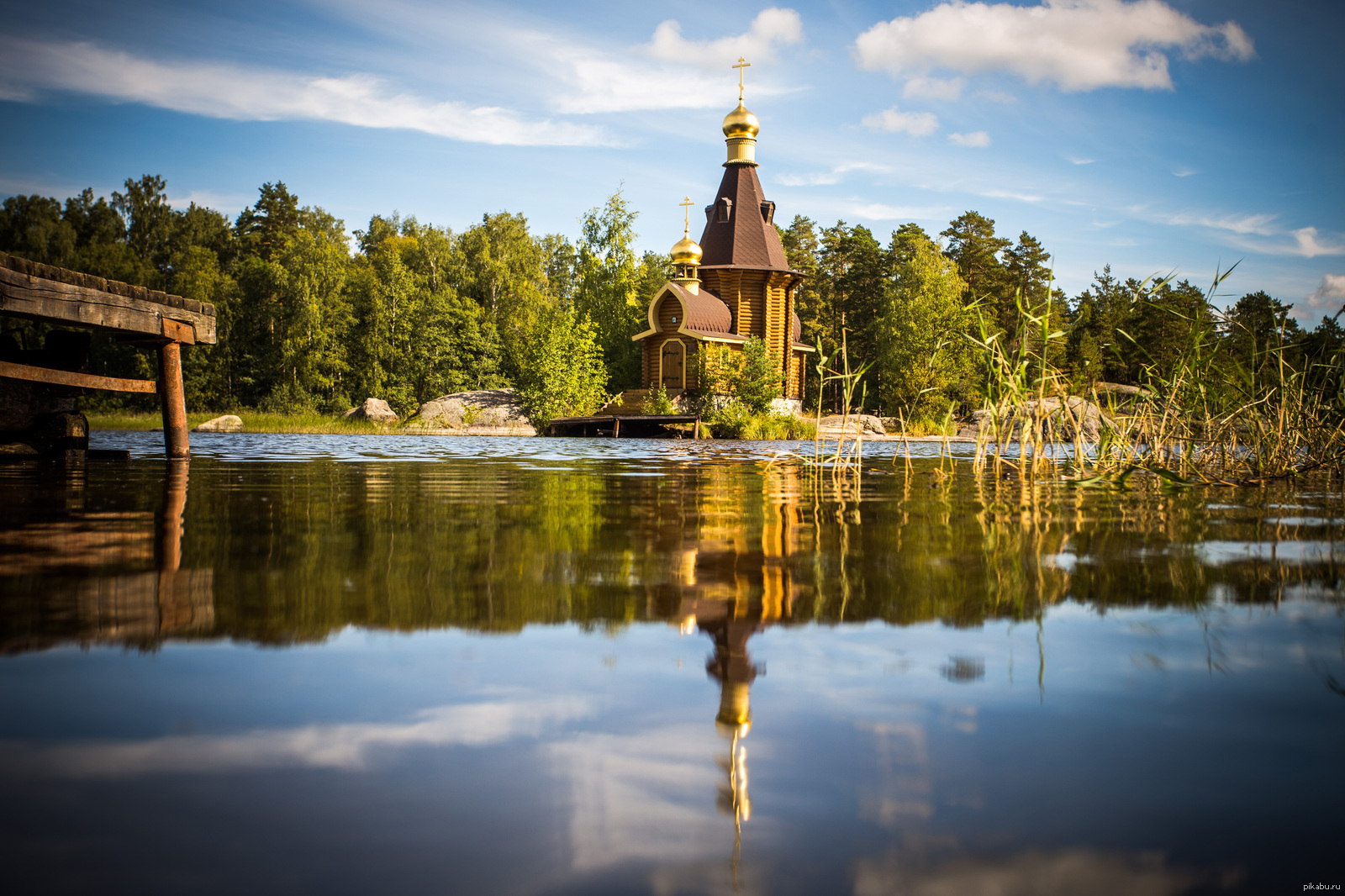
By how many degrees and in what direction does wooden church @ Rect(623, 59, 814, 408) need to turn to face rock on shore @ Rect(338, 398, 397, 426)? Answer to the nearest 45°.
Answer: approximately 45° to its right

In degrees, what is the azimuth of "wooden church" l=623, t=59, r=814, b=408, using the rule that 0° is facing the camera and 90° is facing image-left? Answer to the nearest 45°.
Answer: approximately 45°

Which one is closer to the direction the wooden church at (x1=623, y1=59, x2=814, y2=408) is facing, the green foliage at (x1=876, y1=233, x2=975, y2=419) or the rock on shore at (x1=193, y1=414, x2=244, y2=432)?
the rock on shore

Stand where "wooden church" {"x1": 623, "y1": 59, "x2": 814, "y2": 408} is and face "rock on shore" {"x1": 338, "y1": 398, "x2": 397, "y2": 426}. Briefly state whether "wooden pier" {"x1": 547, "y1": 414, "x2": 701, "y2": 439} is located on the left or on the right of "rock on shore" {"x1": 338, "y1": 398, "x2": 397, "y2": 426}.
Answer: left

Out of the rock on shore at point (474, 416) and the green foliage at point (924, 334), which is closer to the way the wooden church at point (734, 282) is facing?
the rock on shore

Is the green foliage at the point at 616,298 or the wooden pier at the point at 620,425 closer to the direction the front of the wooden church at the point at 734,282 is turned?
the wooden pier

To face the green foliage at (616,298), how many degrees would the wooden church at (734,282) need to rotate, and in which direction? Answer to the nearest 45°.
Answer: approximately 90° to its right
